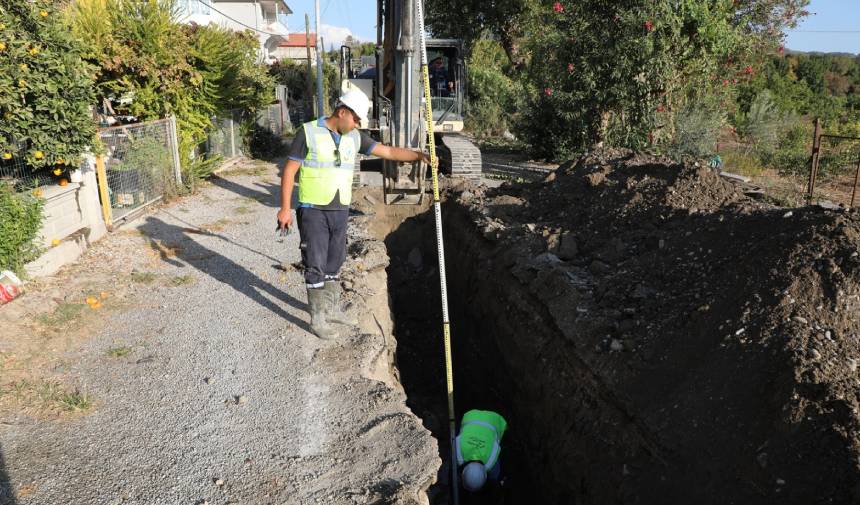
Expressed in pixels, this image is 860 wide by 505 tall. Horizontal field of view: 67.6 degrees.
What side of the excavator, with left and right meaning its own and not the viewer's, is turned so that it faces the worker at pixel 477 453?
front

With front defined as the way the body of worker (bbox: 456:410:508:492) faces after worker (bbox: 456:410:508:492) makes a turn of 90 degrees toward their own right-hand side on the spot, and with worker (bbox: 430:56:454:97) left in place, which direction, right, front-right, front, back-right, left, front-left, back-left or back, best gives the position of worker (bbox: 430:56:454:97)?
right

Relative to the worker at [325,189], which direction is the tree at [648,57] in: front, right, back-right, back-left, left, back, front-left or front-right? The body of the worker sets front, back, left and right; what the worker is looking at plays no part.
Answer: left

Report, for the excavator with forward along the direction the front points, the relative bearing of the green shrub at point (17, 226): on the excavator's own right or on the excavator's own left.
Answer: on the excavator's own right

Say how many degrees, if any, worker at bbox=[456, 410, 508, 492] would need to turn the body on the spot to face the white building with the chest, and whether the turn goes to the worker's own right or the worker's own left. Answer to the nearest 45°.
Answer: approximately 180°

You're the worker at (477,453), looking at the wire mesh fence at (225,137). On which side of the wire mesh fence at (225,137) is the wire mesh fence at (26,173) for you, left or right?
left

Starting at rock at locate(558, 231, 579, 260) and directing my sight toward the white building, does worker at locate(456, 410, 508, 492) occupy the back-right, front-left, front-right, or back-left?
back-left

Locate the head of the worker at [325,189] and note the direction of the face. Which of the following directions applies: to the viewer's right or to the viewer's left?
to the viewer's right

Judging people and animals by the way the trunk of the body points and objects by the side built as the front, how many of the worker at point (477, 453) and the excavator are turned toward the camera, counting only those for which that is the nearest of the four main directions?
2
